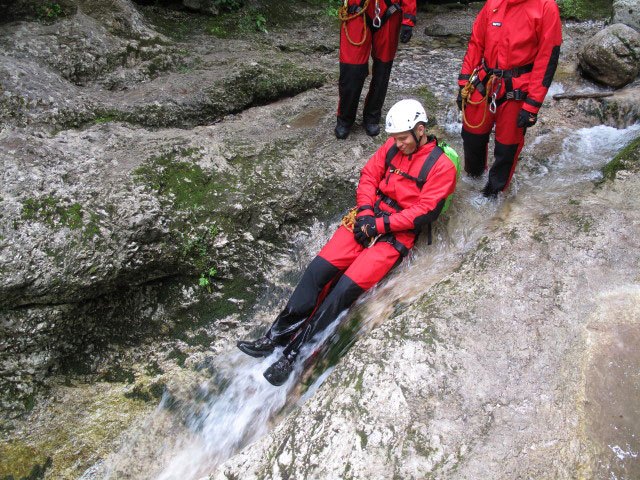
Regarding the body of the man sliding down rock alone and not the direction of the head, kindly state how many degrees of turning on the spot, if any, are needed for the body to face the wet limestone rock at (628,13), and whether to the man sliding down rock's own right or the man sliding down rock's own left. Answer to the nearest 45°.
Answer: approximately 180°

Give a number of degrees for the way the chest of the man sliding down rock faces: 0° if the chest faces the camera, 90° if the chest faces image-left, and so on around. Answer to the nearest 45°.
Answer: approximately 45°

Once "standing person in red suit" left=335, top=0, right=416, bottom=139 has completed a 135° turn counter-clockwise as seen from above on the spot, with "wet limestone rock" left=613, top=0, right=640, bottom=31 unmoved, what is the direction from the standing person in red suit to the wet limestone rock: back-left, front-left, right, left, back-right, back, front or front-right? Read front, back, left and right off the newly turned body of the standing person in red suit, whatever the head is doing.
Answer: front

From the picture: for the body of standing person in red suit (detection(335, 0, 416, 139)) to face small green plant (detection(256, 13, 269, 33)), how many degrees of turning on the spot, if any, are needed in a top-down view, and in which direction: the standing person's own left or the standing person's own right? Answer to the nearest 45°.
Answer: approximately 135° to the standing person's own right

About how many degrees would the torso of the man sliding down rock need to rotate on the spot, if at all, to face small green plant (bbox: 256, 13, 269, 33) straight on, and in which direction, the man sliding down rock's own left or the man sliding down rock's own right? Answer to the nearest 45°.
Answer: approximately 135° to the man sliding down rock's own right

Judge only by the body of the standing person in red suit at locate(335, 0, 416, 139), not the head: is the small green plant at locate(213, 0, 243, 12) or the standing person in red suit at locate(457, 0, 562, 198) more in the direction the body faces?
the standing person in red suit

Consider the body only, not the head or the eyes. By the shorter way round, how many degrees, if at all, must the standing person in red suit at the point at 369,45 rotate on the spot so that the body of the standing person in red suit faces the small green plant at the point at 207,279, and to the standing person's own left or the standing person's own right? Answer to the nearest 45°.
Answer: approximately 45° to the standing person's own right

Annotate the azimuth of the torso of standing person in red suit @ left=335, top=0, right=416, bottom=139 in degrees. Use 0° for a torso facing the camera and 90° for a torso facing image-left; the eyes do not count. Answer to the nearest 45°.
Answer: approximately 0°
